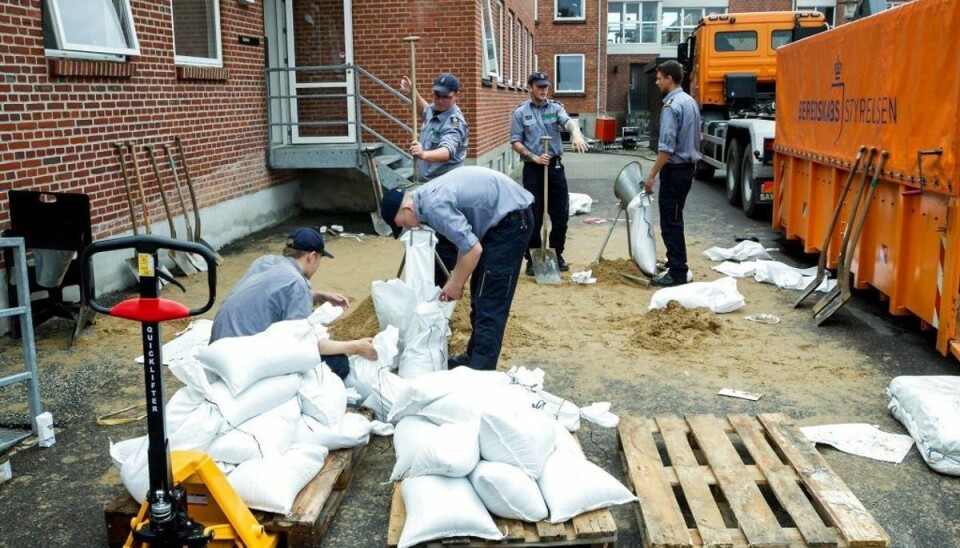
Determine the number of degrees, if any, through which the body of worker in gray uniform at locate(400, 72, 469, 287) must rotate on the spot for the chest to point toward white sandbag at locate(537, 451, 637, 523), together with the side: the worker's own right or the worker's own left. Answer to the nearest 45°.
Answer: approximately 45° to the worker's own left

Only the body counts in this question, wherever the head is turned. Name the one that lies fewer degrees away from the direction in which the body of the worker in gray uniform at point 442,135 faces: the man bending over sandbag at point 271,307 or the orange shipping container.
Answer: the man bending over sandbag

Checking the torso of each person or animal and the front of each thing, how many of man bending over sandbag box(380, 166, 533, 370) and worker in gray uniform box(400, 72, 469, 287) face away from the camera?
0

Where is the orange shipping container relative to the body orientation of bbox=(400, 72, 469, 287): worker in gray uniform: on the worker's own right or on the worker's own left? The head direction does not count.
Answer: on the worker's own left

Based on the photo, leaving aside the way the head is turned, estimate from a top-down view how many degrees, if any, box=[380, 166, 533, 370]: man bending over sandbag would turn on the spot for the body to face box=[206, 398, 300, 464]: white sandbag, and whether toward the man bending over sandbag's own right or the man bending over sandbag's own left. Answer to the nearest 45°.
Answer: approximately 45° to the man bending over sandbag's own left

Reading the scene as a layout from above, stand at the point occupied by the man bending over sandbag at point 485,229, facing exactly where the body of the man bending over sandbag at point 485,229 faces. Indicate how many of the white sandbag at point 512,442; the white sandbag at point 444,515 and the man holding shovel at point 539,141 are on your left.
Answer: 2

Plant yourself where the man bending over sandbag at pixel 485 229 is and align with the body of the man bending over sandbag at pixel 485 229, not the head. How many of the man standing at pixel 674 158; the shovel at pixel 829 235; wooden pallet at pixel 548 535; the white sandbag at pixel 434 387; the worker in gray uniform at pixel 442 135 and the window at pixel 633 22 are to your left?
2

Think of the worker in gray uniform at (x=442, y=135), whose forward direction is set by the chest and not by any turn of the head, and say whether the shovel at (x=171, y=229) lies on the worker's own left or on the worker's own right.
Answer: on the worker's own right

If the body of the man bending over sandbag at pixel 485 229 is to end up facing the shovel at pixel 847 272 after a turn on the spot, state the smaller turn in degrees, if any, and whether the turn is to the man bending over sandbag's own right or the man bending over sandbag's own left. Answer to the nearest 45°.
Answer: approximately 135° to the man bending over sandbag's own right

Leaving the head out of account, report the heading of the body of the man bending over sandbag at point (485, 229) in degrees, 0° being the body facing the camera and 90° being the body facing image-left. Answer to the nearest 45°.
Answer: approximately 90°

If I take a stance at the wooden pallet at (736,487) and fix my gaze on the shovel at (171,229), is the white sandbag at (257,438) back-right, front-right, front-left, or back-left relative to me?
front-left

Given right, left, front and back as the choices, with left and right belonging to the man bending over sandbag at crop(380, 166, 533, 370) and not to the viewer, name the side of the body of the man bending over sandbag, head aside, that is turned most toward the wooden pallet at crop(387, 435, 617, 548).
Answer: left

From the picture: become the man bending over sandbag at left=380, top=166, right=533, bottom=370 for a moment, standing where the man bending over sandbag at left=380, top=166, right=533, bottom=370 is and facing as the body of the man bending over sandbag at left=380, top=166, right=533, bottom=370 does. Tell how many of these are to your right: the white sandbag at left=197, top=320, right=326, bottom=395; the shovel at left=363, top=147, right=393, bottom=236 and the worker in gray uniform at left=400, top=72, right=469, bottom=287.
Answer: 2

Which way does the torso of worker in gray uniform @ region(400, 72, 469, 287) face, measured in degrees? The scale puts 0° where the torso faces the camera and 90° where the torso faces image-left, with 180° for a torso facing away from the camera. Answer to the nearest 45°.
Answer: approximately 45°
